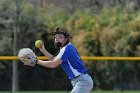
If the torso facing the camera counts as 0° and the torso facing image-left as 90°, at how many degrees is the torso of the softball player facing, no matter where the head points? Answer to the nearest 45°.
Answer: approximately 90°
